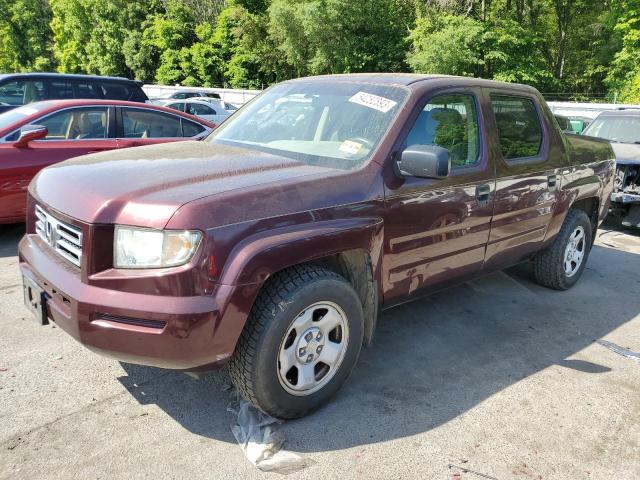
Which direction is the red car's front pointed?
to the viewer's left

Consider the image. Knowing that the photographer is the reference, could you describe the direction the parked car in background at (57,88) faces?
facing to the left of the viewer

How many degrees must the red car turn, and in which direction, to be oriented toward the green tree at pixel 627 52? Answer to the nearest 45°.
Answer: approximately 135° to its right

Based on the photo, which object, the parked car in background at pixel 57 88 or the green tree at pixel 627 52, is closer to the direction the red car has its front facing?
the parked car in background

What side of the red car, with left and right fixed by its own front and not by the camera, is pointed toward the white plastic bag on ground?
left

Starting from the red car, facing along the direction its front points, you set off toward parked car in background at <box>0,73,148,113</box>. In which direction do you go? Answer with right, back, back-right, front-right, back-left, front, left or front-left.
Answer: right

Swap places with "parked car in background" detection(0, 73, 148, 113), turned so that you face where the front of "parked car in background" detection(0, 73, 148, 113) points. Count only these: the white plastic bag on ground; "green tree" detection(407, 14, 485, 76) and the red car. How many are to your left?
2

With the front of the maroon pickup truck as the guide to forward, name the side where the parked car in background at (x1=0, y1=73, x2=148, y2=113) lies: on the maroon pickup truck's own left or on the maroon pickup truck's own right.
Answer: on the maroon pickup truck's own right

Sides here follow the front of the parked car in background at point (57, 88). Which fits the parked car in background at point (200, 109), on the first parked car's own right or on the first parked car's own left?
on the first parked car's own right

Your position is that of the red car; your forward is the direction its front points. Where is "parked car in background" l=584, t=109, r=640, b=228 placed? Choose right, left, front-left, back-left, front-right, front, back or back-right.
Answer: back

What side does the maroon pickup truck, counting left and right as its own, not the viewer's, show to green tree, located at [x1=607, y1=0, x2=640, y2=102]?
back

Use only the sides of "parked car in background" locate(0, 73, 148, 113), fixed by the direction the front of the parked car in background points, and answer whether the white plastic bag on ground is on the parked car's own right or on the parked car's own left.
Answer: on the parked car's own left
